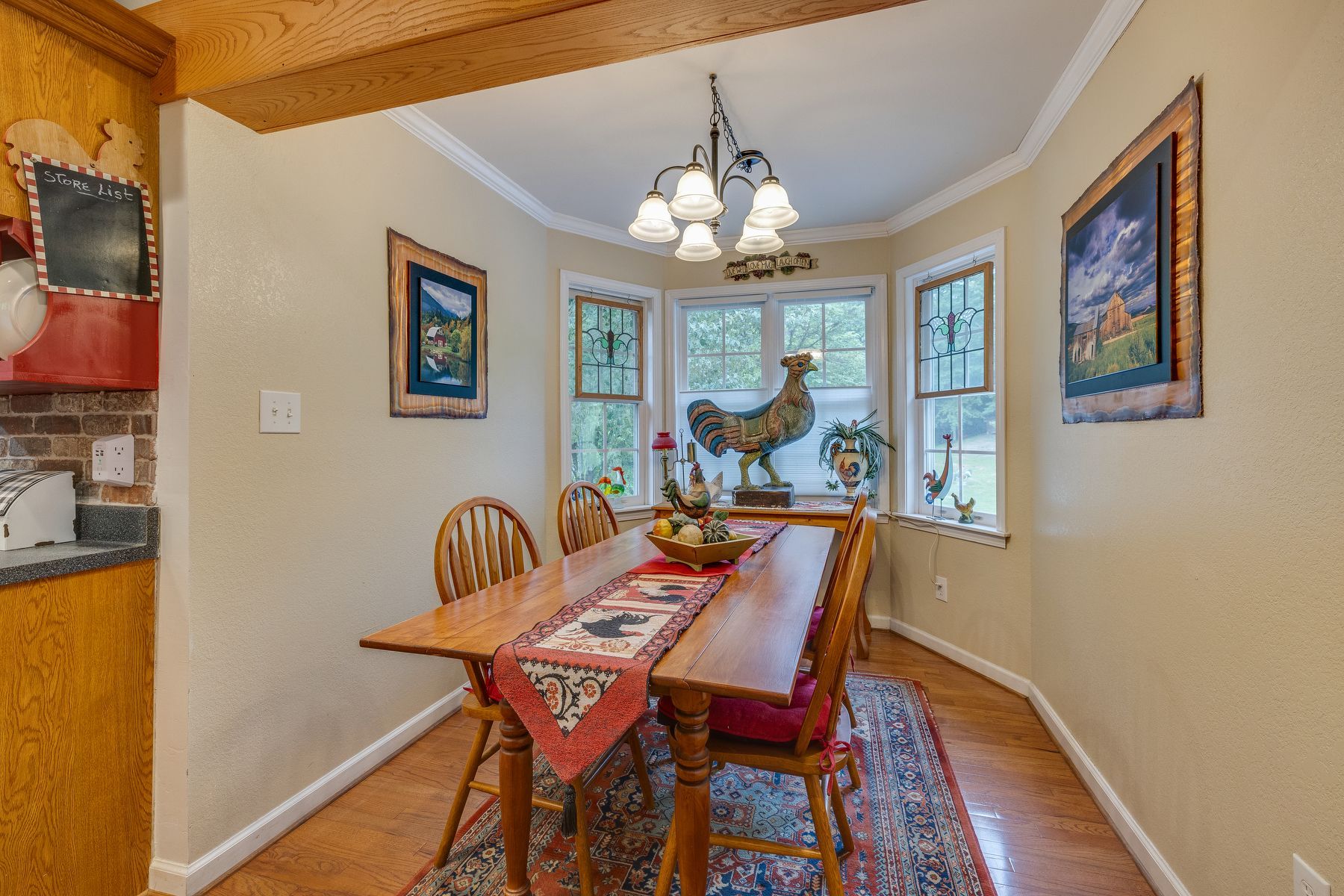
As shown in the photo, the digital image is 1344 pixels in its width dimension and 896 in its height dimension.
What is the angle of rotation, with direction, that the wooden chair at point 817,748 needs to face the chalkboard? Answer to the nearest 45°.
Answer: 0° — it already faces it

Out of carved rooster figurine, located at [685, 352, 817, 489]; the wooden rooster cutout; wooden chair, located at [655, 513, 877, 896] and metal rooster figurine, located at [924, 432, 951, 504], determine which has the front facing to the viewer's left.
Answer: the wooden chair

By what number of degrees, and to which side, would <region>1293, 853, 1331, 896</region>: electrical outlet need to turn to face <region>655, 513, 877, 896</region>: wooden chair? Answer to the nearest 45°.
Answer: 0° — it already faces it

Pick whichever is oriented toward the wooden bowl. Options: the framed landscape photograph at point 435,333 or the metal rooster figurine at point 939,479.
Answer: the framed landscape photograph

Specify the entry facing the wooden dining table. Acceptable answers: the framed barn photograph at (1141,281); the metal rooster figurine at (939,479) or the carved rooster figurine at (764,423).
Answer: the framed barn photograph

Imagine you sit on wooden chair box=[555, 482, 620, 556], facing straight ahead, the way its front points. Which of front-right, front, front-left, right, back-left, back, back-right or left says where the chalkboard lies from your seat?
right

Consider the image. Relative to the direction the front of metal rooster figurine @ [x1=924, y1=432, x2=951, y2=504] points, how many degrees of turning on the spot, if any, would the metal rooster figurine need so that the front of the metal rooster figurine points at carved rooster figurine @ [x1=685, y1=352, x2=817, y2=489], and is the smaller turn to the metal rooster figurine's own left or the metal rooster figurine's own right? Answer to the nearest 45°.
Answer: approximately 180°

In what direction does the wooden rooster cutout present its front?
to the viewer's right

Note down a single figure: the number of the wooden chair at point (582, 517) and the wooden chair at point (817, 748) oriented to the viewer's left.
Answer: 1

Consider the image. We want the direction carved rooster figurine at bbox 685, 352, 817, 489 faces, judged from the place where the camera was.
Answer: facing to the right of the viewer
